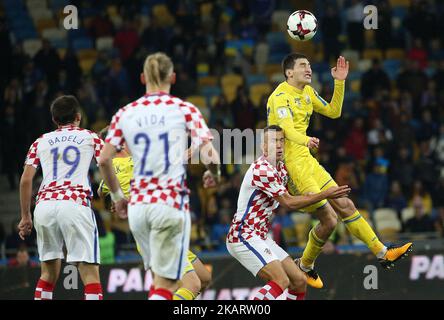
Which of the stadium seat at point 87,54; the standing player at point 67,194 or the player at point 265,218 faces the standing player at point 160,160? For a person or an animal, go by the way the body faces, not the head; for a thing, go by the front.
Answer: the stadium seat

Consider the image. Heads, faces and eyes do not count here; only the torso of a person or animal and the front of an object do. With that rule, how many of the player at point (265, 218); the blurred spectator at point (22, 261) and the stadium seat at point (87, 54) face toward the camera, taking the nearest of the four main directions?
2

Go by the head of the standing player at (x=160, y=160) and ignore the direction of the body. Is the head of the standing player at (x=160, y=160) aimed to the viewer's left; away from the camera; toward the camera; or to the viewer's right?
away from the camera

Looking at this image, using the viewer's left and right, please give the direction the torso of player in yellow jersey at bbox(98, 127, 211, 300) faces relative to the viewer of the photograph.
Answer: facing the viewer and to the right of the viewer

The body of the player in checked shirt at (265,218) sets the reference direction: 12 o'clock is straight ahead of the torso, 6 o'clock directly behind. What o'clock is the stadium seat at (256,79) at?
The stadium seat is roughly at 9 o'clock from the player in checked shirt.

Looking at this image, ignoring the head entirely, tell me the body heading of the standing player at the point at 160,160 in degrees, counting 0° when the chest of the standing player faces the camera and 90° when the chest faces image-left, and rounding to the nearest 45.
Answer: approximately 180°

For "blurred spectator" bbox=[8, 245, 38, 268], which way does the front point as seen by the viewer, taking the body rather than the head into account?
toward the camera

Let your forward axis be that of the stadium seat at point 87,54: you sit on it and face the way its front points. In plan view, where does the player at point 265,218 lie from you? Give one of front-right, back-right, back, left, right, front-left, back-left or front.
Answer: front

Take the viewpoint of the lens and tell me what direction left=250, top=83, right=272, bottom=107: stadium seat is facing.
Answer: facing the viewer

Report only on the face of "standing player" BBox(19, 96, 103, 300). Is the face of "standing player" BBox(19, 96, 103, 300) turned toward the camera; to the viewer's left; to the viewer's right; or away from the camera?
away from the camera

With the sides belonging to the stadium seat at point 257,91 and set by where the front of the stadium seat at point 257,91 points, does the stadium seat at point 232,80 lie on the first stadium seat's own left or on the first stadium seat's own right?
on the first stadium seat's own right

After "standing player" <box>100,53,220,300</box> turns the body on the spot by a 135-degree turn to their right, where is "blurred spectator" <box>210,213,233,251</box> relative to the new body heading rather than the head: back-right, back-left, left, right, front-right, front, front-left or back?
back-left

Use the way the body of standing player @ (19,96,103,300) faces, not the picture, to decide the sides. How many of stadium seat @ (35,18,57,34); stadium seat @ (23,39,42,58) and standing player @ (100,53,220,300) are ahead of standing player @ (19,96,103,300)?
2

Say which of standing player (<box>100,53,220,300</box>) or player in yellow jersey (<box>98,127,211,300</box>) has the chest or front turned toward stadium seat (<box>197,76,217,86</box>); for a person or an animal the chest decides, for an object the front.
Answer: the standing player

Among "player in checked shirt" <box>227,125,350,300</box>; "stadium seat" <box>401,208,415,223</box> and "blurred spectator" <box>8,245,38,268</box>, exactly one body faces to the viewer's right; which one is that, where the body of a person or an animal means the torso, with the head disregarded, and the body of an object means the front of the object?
the player in checked shirt

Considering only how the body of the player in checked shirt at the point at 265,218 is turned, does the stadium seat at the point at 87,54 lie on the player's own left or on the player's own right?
on the player's own left

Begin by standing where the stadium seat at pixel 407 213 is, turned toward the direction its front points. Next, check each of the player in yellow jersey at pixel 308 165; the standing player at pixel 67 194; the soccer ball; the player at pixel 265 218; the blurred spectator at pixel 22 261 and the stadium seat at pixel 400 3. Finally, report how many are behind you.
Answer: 1
